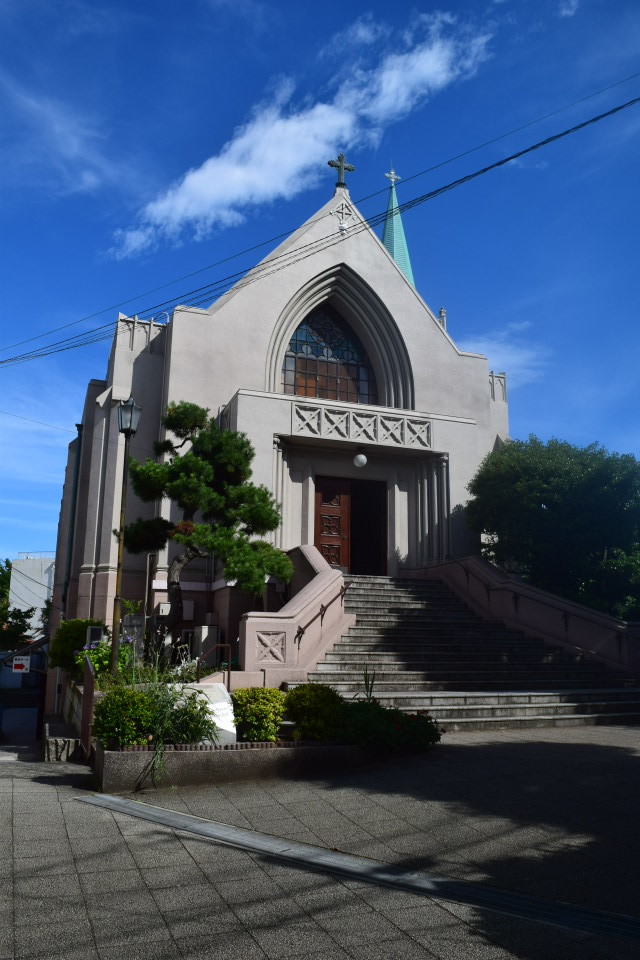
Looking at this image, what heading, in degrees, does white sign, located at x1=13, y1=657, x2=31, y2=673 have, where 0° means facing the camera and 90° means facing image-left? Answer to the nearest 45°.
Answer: approximately 0°

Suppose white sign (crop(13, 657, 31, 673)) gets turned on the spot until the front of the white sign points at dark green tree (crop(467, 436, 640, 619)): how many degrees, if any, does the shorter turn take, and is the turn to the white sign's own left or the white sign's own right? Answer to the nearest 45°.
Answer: approximately 45° to the white sign's own left
